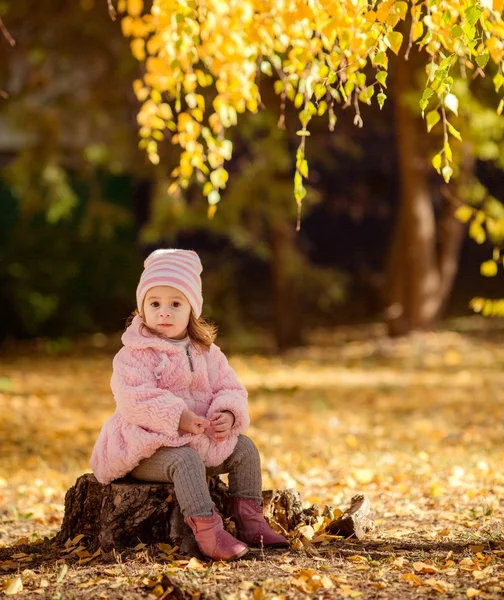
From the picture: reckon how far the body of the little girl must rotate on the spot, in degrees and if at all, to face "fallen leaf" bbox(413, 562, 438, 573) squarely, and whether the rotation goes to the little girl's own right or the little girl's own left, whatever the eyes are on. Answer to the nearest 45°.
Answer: approximately 45° to the little girl's own left

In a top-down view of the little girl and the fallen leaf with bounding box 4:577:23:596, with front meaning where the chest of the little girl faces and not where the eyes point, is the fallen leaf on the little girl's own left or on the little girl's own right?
on the little girl's own right

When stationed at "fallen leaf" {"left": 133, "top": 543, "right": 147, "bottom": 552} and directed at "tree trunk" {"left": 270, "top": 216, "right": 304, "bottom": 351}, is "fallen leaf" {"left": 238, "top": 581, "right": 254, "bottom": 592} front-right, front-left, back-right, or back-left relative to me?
back-right

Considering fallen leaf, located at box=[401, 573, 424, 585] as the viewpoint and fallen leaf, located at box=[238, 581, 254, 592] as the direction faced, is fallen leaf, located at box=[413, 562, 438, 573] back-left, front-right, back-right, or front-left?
back-right

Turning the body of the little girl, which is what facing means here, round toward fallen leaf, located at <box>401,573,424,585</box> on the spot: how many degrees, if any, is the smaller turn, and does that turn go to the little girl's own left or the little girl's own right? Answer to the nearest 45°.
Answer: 0° — they already face it

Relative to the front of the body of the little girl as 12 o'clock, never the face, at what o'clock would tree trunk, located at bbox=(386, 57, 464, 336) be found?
The tree trunk is roughly at 8 o'clock from the little girl.

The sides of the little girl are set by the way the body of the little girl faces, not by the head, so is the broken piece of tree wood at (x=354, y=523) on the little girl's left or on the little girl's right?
on the little girl's left

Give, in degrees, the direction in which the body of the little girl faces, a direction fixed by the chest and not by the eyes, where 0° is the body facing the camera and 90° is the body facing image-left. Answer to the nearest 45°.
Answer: approximately 315°
